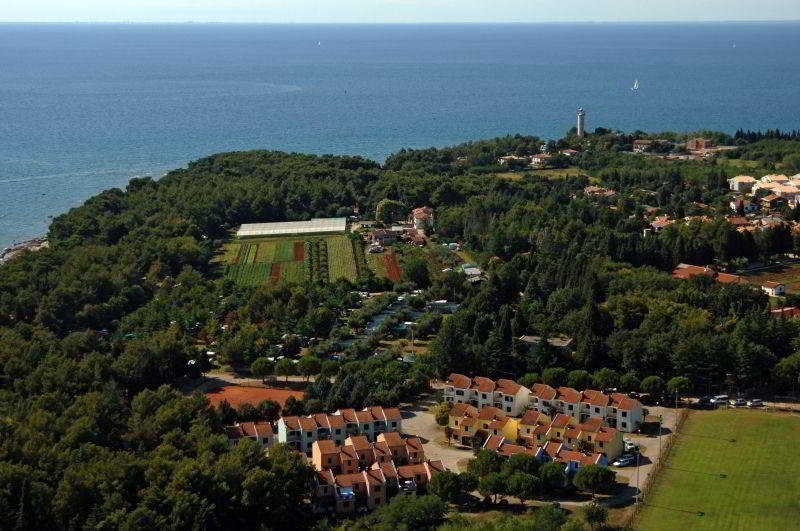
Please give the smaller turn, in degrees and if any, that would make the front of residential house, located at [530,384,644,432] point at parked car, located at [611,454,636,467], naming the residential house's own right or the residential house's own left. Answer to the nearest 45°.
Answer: approximately 45° to the residential house's own left

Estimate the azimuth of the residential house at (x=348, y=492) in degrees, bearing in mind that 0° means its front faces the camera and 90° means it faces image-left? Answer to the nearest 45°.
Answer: approximately 0°

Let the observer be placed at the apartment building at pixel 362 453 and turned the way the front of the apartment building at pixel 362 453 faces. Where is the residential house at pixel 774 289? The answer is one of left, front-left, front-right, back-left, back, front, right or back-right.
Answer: left

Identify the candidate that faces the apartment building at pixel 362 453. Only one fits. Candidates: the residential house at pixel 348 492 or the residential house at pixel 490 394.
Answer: the residential house at pixel 490 394

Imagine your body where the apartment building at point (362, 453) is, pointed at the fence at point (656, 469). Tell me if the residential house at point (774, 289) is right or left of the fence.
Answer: left

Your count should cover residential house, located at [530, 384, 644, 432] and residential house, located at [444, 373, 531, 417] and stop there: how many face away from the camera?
0

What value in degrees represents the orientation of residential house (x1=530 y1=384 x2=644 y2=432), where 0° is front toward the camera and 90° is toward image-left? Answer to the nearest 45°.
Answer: approximately 45°

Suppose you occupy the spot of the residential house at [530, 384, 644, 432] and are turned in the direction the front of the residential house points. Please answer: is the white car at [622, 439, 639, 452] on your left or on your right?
on your left

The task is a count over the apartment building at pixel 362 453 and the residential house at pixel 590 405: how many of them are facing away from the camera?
0

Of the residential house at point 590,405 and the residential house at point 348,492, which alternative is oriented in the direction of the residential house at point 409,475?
the residential house at point 590,405

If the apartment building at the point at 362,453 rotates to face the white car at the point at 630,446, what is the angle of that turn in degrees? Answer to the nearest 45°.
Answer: approximately 45° to its left

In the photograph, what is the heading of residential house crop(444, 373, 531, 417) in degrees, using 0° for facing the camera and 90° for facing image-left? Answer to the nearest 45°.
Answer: approximately 45°
